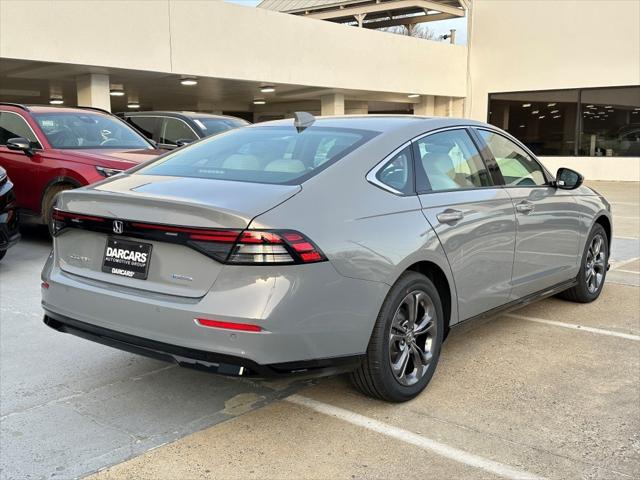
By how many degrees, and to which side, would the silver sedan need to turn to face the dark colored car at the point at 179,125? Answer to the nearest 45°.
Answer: approximately 45° to its left

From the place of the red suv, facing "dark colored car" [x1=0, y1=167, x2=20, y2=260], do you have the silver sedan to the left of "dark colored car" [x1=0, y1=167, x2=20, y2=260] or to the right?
left

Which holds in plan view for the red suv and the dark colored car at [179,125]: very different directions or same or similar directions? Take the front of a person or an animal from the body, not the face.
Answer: same or similar directions

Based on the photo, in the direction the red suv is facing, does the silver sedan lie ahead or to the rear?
ahead

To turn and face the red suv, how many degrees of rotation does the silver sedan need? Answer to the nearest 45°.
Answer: approximately 90° to its left

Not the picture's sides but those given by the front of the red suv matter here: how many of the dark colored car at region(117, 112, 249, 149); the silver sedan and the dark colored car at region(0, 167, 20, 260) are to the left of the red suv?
1

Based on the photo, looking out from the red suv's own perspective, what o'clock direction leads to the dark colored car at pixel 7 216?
The dark colored car is roughly at 2 o'clock from the red suv.

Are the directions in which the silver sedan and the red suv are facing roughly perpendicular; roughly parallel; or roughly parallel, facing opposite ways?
roughly perpendicular

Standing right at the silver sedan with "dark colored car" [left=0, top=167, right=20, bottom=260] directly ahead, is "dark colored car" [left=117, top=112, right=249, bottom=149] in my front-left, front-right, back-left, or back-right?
front-right

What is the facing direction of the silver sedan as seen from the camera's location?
facing away from the viewer and to the right of the viewer

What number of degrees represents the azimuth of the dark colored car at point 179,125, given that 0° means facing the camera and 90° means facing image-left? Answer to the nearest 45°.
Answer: approximately 315°

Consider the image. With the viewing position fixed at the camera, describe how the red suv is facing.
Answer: facing the viewer and to the right of the viewer

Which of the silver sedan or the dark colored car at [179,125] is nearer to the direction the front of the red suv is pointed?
the silver sedan

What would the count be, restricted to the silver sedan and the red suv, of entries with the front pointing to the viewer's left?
0

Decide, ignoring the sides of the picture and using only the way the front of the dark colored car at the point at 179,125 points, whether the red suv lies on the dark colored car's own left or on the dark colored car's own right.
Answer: on the dark colored car's own right
